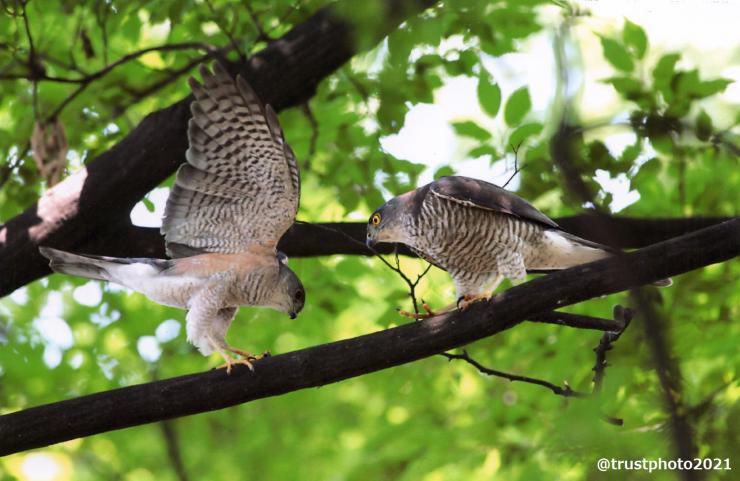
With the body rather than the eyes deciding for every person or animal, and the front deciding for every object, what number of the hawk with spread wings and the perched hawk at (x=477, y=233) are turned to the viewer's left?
1

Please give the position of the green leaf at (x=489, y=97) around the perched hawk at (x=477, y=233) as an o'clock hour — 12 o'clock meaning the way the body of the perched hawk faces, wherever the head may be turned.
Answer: The green leaf is roughly at 3 o'clock from the perched hawk.

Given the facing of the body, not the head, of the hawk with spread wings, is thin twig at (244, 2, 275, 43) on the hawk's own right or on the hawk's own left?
on the hawk's own left

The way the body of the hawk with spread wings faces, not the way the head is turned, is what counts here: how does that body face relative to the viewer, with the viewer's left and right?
facing to the right of the viewer

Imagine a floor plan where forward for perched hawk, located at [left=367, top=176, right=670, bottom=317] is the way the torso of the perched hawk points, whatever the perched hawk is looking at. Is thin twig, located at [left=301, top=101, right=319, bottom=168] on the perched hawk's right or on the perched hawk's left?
on the perched hawk's right

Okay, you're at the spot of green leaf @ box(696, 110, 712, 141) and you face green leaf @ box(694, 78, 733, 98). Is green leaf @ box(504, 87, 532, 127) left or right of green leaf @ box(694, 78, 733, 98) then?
left

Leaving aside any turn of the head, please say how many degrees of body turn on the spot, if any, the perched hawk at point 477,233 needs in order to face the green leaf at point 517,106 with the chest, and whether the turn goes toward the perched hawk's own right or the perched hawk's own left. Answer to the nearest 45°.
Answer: approximately 90° to the perched hawk's own right

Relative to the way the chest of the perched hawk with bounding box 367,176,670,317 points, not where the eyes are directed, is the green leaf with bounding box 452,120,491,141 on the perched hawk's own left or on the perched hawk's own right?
on the perched hawk's own right

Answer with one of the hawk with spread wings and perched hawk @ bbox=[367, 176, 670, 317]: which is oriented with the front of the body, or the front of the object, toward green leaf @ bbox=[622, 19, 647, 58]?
the hawk with spread wings

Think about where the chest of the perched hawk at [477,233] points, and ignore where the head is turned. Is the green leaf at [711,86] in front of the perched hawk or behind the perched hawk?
behind

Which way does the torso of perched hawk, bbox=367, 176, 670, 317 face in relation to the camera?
to the viewer's left

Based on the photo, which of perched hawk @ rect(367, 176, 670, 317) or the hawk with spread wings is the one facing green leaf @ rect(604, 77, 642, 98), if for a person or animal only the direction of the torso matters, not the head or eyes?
the hawk with spread wings

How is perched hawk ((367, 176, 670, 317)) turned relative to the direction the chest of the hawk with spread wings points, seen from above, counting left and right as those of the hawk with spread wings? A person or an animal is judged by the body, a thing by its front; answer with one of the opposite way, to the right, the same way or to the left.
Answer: the opposite way
